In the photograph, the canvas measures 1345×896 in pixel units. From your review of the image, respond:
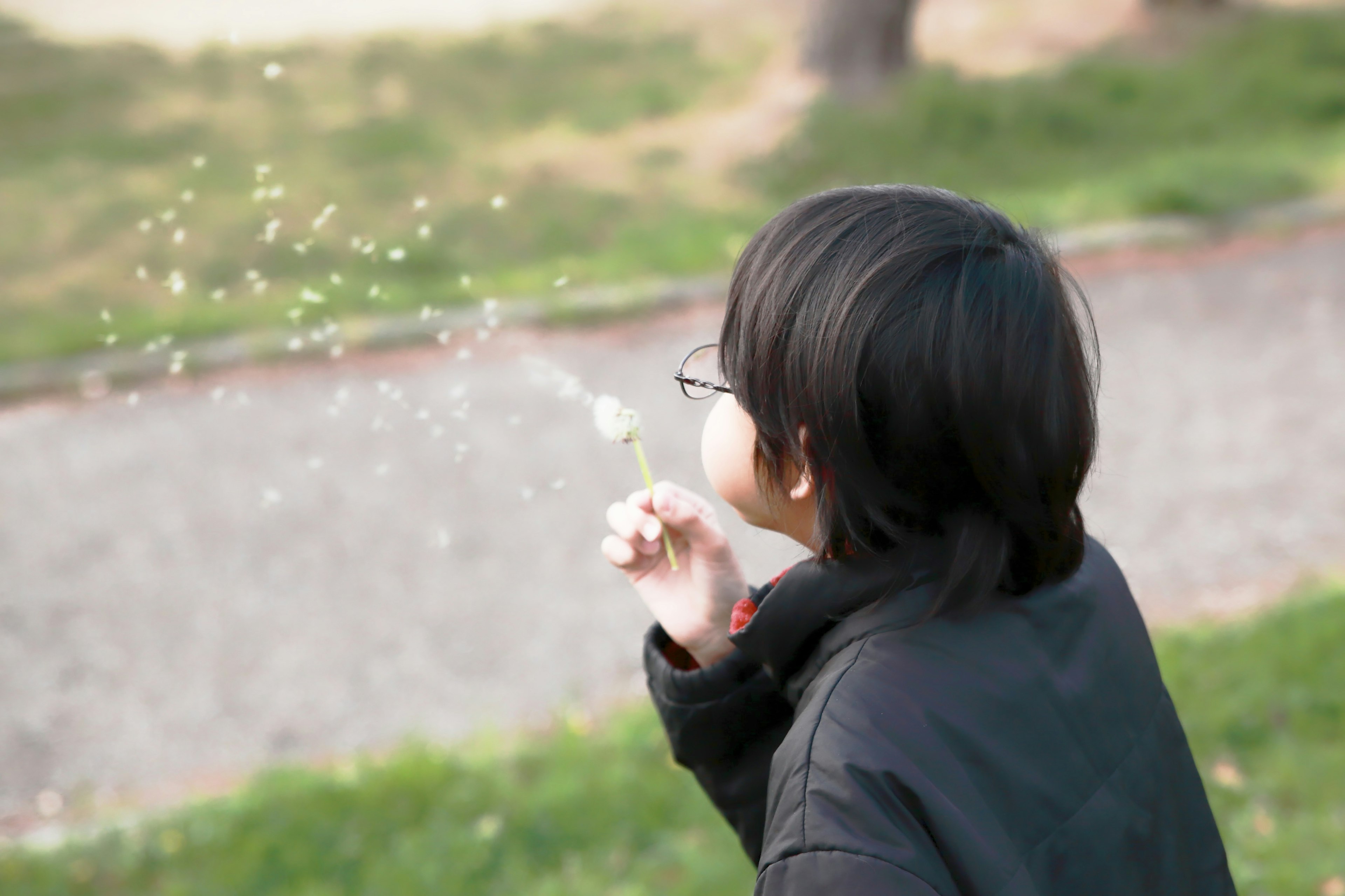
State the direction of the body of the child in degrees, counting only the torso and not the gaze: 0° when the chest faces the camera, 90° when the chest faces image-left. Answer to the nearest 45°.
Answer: approximately 135°

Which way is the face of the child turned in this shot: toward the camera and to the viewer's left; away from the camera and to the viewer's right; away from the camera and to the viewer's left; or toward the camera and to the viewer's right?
away from the camera and to the viewer's left

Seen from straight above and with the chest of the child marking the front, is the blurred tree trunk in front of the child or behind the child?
in front
